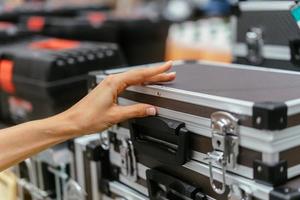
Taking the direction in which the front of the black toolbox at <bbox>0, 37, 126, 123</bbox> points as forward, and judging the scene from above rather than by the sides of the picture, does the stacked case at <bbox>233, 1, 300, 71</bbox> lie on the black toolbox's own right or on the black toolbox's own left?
on the black toolbox's own left

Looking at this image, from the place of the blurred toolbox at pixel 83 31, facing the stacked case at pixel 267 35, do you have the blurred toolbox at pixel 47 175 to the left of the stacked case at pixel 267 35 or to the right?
right

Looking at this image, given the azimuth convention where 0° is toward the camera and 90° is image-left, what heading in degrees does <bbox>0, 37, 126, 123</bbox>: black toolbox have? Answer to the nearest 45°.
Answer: approximately 45°

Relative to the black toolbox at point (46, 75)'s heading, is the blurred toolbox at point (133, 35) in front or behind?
behind

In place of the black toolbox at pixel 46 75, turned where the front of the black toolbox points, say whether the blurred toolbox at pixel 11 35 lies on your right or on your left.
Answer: on your right

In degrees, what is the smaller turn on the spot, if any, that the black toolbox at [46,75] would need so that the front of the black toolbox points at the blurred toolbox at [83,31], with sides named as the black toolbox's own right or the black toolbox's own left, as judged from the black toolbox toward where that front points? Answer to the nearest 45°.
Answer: approximately 135° to the black toolbox's own right
